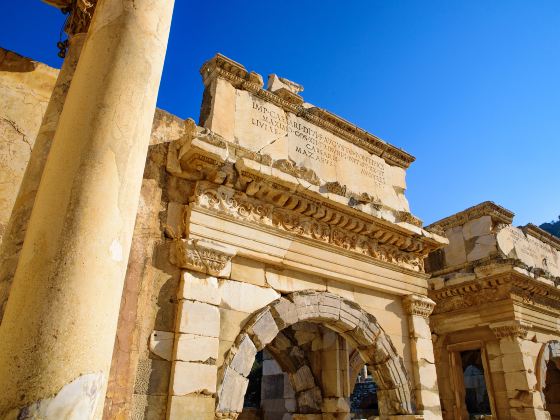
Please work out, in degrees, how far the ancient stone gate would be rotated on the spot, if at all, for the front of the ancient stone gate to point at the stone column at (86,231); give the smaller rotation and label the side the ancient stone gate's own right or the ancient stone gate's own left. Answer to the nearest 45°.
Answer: approximately 45° to the ancient stone gate's own right

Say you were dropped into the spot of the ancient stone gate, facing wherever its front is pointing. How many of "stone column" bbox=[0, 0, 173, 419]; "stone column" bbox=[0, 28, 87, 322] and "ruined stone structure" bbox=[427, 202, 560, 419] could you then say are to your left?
1

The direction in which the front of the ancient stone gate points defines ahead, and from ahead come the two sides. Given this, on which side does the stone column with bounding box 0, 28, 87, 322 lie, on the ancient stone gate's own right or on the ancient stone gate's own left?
on the ancient stone gate's own right

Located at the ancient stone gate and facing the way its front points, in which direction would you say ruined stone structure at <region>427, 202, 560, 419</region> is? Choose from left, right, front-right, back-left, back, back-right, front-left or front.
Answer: left

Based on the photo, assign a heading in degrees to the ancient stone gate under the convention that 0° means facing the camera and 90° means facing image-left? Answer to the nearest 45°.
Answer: approximately 315°

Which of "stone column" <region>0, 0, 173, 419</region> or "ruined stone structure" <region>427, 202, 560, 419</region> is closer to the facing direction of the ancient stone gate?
the stone column
